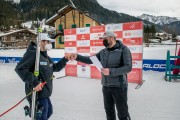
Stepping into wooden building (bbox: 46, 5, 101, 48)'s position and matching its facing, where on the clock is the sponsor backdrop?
The sponsor backdrop is roughly at 12 o'clock from the wooden building.

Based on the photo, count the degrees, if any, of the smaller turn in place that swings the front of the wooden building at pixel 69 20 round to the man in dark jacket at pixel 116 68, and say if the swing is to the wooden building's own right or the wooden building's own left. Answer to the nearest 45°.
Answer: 0° — it already faces them

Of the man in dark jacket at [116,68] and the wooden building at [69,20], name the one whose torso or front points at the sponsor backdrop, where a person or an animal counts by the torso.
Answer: the wooden building

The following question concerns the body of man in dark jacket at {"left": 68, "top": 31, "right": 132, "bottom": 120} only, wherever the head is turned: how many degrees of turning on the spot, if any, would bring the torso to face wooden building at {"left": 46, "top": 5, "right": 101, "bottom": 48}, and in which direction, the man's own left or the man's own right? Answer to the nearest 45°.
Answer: approximately 135° to the man's own right

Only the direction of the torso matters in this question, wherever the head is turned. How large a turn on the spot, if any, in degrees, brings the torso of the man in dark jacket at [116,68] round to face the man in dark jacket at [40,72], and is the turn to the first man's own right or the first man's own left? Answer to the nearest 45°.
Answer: approximately 45° to the first man's own right

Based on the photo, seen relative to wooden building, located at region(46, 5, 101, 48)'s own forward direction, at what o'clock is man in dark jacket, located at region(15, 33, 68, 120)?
The man in dark jacket is roughly at 12 o'clock from the wooden building.

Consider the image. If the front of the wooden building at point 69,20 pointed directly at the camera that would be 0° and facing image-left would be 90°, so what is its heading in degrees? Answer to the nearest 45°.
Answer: approximately 0°

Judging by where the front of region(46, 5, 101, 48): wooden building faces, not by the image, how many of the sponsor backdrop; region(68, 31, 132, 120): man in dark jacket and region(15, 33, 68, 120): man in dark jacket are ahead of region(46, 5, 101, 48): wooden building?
3

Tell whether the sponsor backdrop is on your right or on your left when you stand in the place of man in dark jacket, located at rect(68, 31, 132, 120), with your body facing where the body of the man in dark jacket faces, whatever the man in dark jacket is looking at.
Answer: on your right

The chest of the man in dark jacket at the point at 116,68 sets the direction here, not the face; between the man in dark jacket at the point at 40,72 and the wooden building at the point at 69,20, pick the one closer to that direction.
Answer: the man in dark jacket

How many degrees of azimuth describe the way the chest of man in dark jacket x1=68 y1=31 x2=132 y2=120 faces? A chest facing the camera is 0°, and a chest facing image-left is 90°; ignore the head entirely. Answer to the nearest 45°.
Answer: approximately 45°
